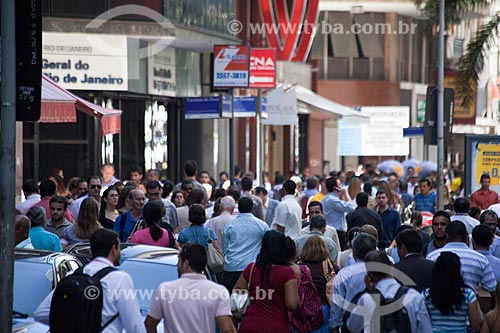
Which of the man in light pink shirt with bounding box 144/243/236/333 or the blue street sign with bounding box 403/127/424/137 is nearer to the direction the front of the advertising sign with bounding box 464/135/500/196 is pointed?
the man in light pink shirt

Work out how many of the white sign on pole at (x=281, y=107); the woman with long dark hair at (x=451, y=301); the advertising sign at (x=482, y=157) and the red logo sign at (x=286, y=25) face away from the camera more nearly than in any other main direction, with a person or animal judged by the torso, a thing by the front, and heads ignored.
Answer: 1

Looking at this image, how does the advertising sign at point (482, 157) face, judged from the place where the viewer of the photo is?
facing the viewer

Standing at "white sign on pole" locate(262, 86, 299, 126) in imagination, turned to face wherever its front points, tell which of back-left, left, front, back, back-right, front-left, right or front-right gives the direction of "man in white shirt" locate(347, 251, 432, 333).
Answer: front

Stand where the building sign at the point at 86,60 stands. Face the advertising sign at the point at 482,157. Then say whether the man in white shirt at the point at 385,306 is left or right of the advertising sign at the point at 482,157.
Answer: right

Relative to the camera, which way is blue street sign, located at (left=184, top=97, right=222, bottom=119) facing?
toward the camera

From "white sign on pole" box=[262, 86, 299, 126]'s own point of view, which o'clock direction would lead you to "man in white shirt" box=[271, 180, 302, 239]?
The man in white shirt is roughly at 12 o'clock from the white sign on pole.

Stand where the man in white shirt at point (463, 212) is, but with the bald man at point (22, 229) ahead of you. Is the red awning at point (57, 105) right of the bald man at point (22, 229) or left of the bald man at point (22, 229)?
right

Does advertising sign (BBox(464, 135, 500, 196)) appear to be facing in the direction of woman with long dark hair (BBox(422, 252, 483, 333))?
yes

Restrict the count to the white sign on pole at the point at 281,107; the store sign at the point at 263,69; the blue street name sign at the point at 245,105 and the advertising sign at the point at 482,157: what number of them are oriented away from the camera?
0

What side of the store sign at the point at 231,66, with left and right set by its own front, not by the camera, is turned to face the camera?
front
